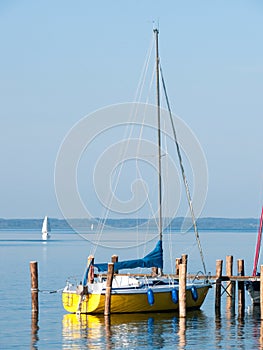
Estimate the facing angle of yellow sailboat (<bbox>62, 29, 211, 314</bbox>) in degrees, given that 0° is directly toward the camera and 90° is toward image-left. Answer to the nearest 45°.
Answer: approximately 225°
